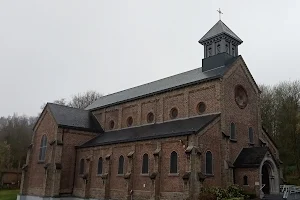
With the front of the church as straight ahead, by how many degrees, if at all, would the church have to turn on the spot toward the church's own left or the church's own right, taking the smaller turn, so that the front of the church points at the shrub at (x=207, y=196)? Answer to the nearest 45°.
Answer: approximately 45° to the church's own right

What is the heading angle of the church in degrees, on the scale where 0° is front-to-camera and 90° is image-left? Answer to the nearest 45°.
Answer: approximately 315°

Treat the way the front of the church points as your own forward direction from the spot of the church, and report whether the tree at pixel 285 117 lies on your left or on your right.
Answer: on your left

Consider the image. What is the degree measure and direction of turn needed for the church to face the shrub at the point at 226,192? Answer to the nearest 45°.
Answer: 0° — it already faces it
